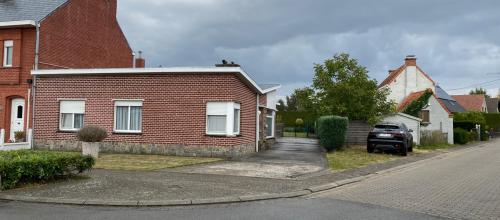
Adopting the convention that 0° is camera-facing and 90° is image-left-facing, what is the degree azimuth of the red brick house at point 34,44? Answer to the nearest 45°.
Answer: approximately 45°

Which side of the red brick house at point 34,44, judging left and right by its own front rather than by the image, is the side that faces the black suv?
left

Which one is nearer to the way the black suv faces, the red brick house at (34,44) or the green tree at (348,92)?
the green tree

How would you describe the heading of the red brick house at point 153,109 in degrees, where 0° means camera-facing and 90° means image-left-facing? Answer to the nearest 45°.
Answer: approximately 0°

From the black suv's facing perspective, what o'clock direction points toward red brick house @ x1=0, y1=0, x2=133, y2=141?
The red brick house is roughly at 7 o'clock from the black suv.

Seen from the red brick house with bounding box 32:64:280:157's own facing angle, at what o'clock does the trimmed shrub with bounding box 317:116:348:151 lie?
The trimmed shrub is roughly at 9 o'clock from the red brick house.

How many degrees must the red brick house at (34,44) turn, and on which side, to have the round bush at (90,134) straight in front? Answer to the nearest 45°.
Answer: approximately 45° to its left

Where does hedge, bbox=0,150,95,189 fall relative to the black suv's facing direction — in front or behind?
behind

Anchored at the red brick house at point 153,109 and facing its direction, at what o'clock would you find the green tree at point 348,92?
The green tree is roughly at 8 o'clock from the red brick house.

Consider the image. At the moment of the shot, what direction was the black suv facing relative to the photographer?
facing away from the viewer and to the right of the viewer

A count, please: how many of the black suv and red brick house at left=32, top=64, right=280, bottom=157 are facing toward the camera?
1
